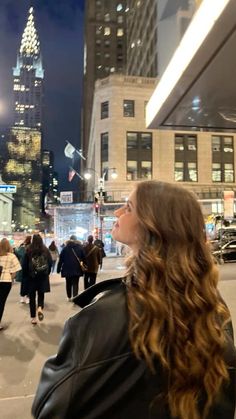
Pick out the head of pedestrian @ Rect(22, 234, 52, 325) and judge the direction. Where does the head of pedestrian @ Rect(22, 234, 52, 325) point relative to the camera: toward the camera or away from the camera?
away from the camera

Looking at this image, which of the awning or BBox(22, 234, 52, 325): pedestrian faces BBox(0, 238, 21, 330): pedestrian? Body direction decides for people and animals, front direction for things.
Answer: the awning

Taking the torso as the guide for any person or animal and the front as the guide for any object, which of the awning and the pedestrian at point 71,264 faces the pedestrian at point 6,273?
the awning

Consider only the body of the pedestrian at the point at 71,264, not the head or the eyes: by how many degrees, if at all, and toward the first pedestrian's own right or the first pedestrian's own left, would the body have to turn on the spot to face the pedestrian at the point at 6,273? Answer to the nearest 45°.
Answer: approximately 135° to the first pedestrian's own left

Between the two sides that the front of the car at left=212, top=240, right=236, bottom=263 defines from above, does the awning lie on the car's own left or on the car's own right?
on the car's own left

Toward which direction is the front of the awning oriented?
to the viewer's left

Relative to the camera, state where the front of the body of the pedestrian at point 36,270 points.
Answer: away from the camera

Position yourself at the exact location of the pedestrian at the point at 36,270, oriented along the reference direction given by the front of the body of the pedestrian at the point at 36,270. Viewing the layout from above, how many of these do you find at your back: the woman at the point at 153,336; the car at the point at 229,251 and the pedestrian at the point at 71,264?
1

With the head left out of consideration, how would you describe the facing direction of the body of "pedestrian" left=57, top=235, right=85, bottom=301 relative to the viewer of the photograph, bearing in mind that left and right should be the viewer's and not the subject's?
facing away from the viewer
